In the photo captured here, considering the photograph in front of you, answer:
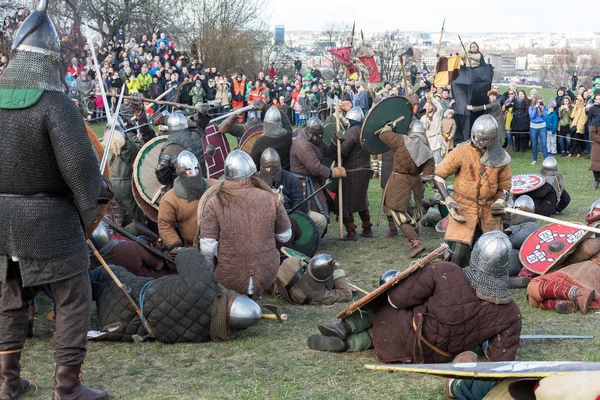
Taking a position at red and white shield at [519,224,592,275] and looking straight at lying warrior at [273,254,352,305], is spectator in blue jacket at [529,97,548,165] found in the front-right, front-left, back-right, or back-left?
back-right

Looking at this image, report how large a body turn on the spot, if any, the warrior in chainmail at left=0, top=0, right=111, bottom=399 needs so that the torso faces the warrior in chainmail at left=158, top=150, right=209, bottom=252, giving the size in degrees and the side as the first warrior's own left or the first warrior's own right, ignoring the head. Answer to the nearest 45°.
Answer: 0° — they already face them

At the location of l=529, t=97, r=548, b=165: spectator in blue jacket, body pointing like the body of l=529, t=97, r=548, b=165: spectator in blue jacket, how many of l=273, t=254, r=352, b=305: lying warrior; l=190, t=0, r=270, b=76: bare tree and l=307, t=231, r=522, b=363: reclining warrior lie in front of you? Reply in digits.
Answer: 2

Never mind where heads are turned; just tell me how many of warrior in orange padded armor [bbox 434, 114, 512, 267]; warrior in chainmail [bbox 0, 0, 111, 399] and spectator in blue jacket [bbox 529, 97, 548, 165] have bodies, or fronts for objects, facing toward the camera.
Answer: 2

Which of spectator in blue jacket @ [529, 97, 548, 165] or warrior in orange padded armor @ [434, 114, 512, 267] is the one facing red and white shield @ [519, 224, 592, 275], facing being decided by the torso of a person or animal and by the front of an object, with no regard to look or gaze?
the spectator in blue jacket

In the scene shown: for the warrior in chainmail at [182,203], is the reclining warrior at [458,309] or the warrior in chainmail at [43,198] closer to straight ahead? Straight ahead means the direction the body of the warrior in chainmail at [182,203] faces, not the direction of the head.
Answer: the reclining warrior

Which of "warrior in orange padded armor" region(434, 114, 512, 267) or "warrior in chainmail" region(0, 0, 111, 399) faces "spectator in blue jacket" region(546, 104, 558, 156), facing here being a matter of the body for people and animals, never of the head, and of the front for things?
"warrior in chainmail" region(0, 0, 111, 399)

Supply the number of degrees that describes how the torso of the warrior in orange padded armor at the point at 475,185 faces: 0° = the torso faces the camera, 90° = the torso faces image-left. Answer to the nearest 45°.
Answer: approximately 0°

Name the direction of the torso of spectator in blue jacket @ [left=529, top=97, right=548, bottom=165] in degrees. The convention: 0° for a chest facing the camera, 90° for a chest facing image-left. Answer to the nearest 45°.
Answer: approximately 0°
